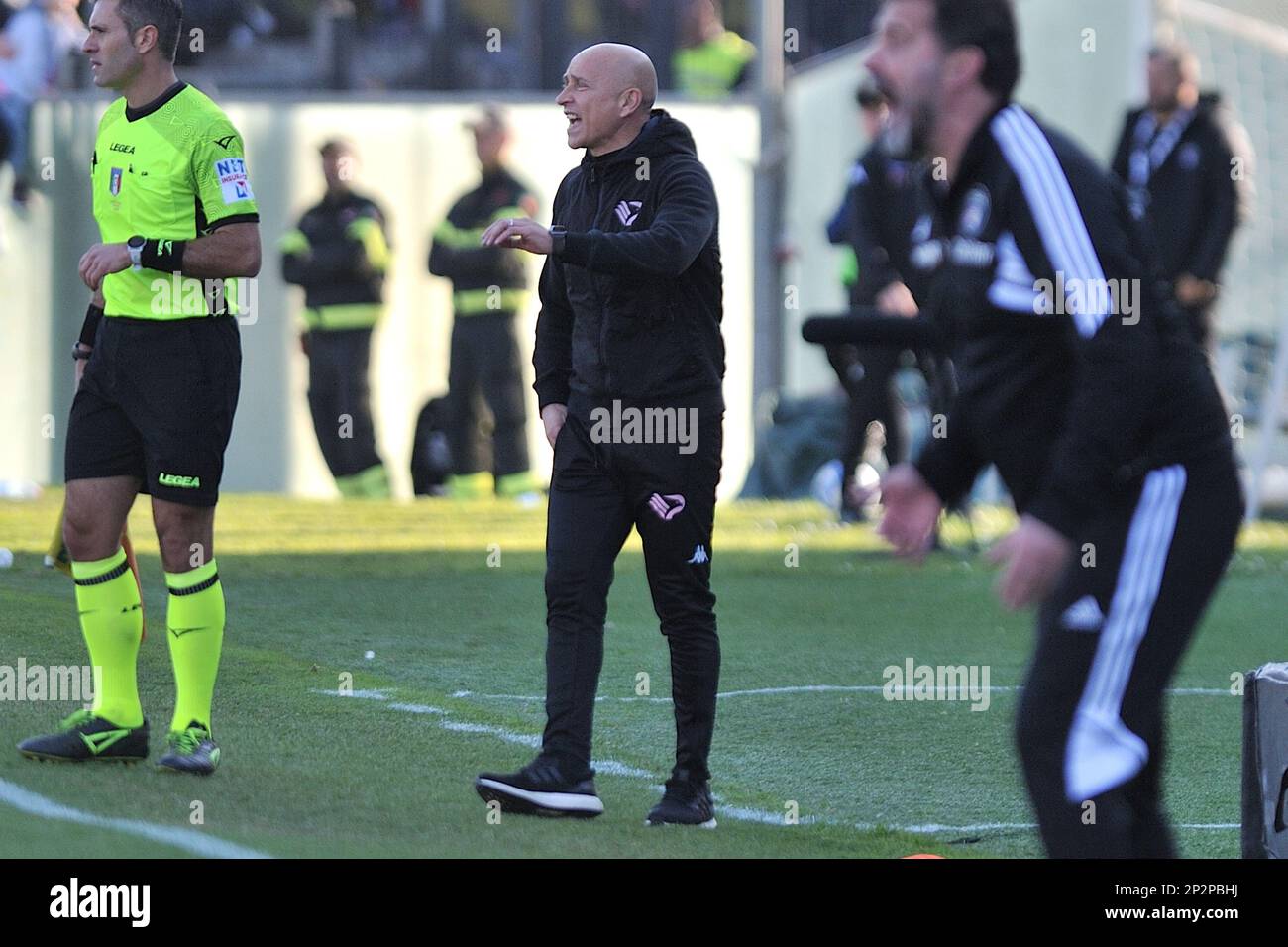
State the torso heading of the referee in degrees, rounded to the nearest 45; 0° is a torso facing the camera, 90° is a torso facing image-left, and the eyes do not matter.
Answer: approximately 45°

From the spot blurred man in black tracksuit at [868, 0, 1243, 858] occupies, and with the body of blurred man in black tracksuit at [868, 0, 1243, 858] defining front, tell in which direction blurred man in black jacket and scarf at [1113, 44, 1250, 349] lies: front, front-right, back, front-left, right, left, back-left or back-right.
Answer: right

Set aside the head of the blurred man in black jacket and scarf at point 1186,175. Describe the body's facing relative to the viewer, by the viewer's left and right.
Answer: facing the viewer and to the left of the viewer

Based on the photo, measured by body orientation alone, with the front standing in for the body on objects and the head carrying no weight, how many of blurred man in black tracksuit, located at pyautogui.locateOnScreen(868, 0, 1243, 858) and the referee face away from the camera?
0

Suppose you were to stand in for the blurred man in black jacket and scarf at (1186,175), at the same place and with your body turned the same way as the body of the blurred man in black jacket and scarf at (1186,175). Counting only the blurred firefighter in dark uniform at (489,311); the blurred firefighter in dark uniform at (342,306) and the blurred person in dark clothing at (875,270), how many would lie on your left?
0

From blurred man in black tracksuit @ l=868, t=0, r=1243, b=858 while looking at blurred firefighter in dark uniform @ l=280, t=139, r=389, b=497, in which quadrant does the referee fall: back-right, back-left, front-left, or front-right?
front-left

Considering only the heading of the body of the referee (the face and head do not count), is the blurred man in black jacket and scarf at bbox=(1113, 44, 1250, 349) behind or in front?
behind

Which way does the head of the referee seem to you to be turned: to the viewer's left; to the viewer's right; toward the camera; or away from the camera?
to the viewer's left

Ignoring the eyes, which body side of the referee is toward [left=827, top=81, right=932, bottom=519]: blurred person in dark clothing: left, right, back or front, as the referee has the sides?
back

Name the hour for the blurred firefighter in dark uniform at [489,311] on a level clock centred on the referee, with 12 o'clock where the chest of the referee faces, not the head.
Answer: The blurred firefighter in dark uniform is roughly at 5 o'clock from the referee.

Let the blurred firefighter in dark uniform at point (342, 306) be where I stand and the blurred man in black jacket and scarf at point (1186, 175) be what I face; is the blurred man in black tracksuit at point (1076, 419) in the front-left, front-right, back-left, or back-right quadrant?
front-right

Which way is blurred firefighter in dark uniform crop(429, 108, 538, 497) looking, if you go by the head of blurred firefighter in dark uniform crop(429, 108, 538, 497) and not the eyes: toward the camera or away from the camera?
toward the camera

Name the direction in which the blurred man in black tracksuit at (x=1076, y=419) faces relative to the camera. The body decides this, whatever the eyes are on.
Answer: to the viewer's left

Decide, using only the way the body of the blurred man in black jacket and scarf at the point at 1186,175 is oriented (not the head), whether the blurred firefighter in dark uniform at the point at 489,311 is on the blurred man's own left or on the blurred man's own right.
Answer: on the blurred man's own right

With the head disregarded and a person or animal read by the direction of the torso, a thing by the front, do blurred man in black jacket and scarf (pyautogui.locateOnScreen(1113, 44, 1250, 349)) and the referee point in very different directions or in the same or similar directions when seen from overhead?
same or similar directions

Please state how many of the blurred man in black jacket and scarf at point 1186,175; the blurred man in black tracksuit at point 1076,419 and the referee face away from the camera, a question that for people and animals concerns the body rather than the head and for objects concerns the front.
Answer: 0

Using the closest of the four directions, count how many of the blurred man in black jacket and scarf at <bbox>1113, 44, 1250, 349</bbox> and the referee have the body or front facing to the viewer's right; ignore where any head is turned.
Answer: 0

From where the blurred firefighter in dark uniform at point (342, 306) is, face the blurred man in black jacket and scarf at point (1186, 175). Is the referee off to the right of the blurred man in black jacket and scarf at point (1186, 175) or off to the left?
right
